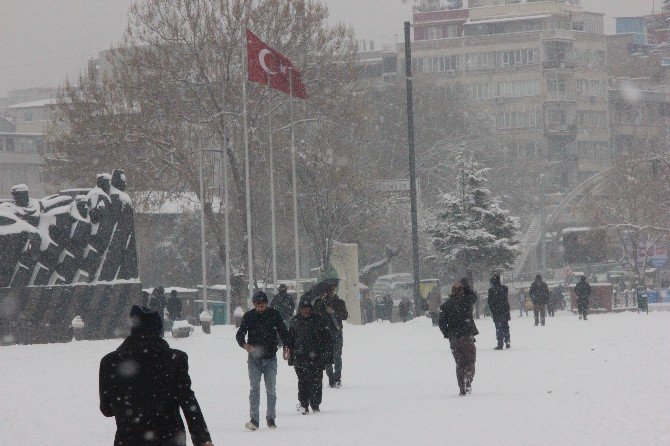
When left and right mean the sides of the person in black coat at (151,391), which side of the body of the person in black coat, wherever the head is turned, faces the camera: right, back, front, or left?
back

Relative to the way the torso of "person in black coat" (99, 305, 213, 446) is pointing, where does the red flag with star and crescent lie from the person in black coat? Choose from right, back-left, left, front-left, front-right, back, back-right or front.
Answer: front

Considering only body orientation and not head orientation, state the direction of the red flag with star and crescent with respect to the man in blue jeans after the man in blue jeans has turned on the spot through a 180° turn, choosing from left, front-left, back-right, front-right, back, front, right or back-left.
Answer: front

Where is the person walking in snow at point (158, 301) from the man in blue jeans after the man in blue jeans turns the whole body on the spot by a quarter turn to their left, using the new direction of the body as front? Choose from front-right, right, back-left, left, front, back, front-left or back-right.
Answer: left

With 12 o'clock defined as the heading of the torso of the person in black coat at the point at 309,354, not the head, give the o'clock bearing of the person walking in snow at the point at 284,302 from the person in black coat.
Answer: The person walking in snow is roughly at 6 o'clock from the person in black coat.

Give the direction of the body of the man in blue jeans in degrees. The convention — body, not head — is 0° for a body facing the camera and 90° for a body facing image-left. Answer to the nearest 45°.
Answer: approximately 0°

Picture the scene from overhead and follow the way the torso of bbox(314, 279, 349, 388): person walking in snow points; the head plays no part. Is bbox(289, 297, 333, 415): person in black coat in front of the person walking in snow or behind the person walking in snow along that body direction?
in front

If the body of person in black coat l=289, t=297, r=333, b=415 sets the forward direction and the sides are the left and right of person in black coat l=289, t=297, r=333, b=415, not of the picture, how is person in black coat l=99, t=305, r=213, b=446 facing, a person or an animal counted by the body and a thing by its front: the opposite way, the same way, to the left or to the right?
the opposite way

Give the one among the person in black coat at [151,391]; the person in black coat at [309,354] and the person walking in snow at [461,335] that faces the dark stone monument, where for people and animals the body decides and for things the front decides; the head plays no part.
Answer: the person in black coat at [151,391]

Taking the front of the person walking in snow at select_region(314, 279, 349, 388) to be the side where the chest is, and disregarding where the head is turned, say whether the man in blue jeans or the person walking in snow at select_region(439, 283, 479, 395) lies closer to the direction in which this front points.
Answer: the man in blue jeans

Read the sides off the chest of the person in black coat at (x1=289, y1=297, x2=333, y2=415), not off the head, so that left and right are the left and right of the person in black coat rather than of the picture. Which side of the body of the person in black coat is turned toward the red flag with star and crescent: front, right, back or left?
back
